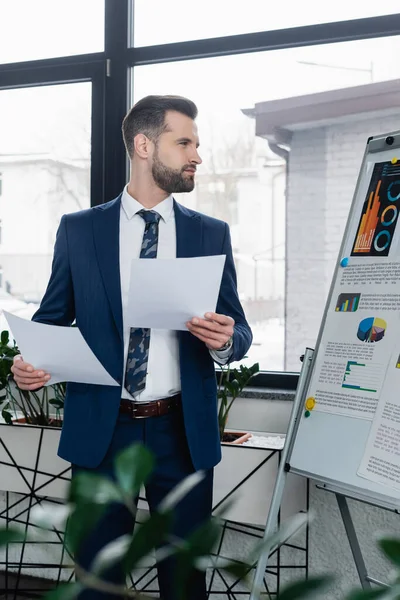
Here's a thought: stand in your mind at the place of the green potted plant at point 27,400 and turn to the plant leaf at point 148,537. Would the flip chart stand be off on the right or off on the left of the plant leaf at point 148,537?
left

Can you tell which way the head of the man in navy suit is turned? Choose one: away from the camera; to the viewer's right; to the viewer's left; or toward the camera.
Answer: to the viewer's right

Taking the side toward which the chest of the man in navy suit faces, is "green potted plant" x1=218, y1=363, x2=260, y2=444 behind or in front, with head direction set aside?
behind

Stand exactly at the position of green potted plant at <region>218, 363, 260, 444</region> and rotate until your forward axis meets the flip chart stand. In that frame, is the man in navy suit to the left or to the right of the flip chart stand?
right

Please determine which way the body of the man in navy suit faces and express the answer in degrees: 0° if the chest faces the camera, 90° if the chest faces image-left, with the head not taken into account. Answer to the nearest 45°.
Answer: approximately 0°

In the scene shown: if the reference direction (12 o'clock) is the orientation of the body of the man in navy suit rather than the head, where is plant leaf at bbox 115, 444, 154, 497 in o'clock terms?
The plant leaf is roughly at 12 o'clock from the man in navy suit.

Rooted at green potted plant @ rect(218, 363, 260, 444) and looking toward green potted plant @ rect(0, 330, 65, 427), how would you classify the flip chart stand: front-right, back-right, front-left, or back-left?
back-left

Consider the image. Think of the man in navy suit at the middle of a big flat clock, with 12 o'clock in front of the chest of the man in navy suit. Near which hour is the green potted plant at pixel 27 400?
The green potted plant is roughly at 5 o'clock from the man in navy suit.

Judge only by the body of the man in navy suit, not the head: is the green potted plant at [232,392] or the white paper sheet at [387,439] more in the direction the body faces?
the white paper sheet

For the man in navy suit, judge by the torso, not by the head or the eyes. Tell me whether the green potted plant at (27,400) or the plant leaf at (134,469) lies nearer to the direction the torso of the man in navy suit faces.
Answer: the plant leaf
